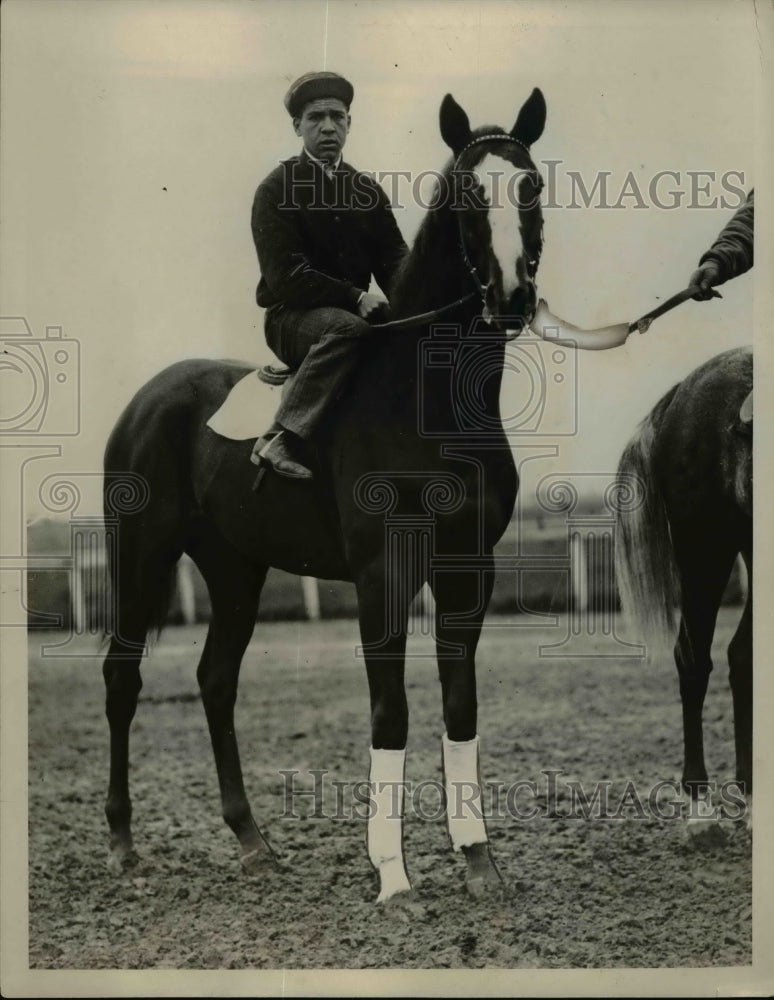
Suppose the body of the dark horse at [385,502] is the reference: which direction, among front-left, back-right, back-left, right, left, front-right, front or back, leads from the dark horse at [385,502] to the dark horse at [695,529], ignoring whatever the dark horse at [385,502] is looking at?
front-left

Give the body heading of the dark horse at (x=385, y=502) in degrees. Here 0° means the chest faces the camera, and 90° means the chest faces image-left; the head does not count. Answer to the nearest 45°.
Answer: approximately 315°
